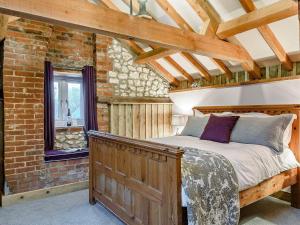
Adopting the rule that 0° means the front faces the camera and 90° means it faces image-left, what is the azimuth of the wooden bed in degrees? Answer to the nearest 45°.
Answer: approximately 45°

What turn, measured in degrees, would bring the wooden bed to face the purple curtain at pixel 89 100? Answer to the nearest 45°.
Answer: approximately 90° to its right

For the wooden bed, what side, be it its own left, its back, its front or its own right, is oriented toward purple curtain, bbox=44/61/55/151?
right
